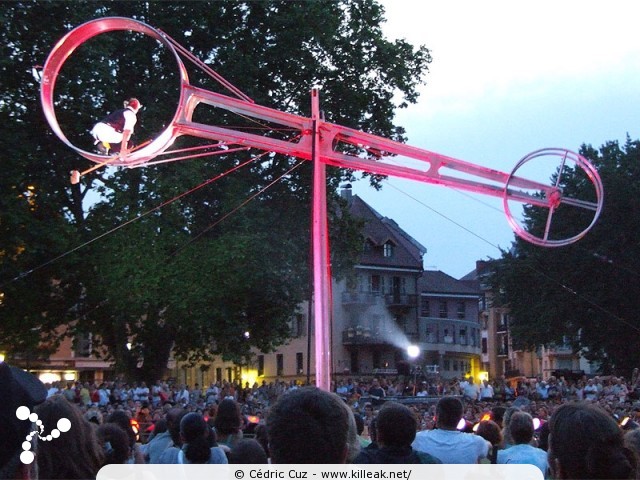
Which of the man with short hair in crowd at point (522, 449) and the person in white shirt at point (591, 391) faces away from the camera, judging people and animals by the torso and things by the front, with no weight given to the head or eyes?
the man with short hair in crowd

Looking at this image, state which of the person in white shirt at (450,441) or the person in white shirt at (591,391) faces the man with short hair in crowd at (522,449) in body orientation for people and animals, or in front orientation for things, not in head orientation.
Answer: the person in white shirt at (591,391)

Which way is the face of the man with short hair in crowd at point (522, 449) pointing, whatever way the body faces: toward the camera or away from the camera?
away from the camera

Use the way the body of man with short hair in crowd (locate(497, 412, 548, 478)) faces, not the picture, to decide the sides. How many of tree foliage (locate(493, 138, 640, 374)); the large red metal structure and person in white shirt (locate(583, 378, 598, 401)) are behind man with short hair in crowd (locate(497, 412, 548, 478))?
0

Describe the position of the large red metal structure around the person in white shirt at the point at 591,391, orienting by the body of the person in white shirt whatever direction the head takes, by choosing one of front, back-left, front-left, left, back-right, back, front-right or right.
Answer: front

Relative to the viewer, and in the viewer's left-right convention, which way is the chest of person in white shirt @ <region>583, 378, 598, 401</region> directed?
facing the viewer

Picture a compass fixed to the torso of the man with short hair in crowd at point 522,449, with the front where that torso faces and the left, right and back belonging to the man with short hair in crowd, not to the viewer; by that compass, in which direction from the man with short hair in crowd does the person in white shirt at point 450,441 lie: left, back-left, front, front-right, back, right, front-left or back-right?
left

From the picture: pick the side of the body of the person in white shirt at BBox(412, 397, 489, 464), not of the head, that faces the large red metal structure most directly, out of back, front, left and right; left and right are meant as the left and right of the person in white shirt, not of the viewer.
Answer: front

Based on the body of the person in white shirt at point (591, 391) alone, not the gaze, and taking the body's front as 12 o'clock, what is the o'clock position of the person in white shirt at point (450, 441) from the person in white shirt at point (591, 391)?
the person in white shirt at point (450, 441) is roughly at 12 o'clock from the person in white shirt at point (591, 391).

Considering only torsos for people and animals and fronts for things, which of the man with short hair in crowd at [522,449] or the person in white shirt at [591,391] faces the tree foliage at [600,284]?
the man with short hair in crowd

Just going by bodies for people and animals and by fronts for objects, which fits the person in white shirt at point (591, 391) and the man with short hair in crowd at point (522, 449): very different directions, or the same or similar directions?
very different directions

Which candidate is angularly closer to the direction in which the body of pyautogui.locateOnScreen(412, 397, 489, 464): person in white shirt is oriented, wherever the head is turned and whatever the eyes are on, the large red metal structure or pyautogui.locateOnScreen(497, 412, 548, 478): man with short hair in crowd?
the large red metal structure

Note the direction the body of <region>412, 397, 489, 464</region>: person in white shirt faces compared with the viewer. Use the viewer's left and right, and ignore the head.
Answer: facing away from the viewer

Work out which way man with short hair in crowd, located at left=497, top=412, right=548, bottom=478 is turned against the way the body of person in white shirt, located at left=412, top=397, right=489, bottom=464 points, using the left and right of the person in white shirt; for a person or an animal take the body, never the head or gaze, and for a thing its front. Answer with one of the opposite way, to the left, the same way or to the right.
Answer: the same way

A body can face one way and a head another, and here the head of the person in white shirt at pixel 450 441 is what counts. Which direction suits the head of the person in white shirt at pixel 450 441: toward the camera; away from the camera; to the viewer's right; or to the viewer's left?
away from the camera

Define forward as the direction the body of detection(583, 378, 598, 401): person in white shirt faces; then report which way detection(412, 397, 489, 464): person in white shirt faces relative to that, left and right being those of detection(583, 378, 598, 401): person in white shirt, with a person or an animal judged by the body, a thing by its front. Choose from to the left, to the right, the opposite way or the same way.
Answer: the opposite way

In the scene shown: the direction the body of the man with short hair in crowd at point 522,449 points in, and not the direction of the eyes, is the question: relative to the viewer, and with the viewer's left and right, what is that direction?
facing away from the viewer

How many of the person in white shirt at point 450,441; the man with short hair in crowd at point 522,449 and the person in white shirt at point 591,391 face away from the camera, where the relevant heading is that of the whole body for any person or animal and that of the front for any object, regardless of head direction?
2

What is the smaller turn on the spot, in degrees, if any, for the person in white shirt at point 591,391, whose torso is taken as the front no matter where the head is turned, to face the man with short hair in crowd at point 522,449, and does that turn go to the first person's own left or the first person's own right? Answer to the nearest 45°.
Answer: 0° — they already face them
